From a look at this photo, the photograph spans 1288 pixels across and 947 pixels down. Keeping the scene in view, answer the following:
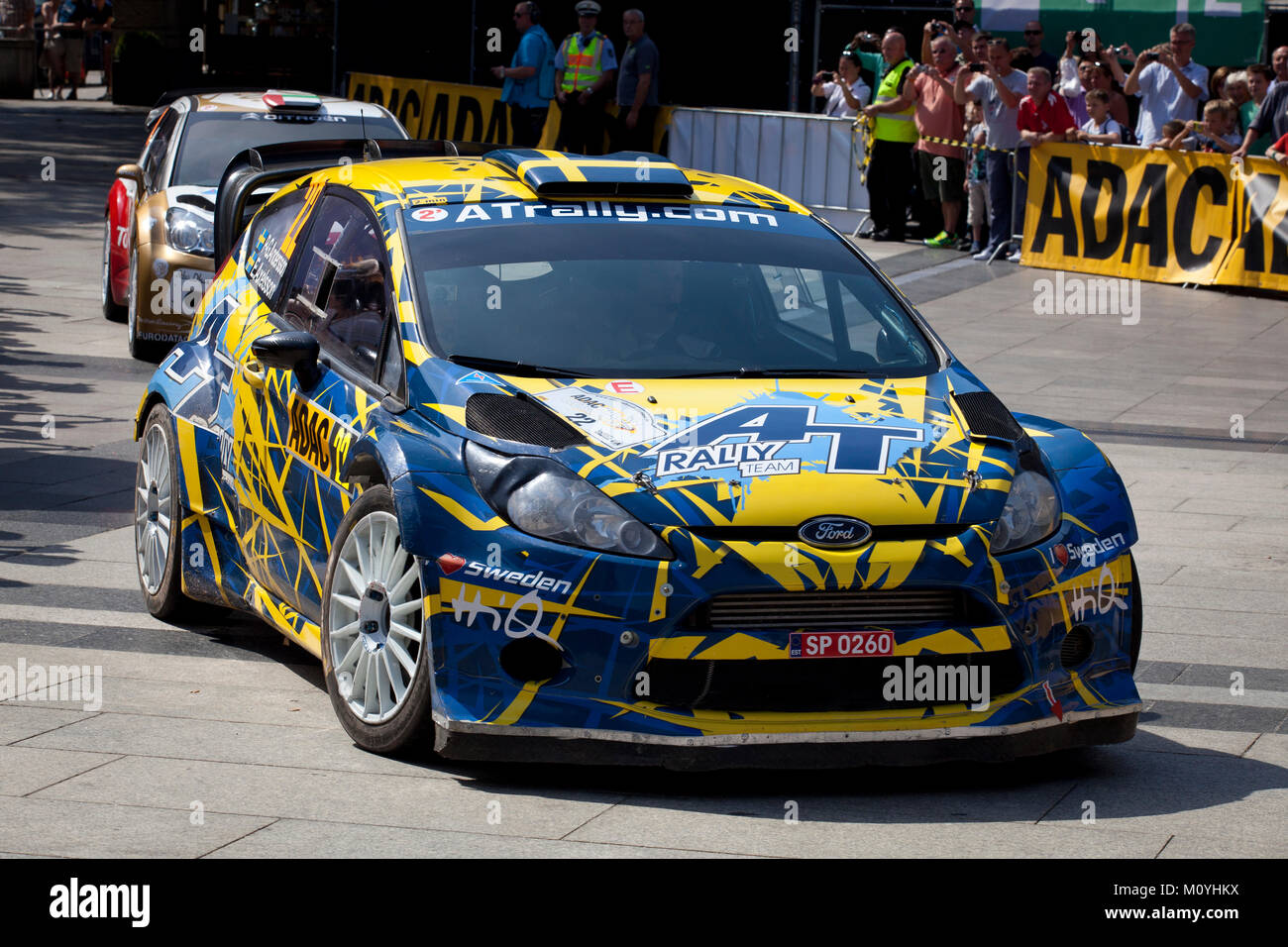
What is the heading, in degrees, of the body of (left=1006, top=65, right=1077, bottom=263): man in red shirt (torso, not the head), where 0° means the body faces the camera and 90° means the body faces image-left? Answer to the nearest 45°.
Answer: approximately 45°

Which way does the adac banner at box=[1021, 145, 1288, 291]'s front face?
toward the camera

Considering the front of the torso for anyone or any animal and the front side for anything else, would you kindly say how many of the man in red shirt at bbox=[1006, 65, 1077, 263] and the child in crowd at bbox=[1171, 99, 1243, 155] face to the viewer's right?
0

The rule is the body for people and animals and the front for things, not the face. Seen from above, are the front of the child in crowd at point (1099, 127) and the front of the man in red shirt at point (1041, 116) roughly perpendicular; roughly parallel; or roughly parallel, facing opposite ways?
roughly parallel

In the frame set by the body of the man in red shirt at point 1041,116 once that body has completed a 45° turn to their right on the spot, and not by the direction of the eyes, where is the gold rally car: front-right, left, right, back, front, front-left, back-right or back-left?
front-left

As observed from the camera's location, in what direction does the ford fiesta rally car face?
facing the viewer and to the right of the viewer

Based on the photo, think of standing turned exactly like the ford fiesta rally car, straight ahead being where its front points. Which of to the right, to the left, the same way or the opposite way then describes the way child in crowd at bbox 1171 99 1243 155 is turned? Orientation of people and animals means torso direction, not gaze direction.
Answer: to the right

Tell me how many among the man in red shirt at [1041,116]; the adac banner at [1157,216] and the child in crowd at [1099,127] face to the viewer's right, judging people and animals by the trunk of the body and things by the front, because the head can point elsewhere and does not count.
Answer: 0

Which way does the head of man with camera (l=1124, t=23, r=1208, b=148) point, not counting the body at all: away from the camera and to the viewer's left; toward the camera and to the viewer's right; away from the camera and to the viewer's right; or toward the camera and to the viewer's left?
toward the camera and to the viewer's left

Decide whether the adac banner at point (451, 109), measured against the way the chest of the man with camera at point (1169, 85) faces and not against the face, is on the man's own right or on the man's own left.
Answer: on the man's own right

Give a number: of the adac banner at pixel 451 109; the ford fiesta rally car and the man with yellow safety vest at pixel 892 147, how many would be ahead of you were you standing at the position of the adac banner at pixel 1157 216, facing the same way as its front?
1

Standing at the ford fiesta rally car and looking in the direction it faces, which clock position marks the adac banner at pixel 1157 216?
The adac banner is roughly at 8 o'clock from the ford fiesta rally car.

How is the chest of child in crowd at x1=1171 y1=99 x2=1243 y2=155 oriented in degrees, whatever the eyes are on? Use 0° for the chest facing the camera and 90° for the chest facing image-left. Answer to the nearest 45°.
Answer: approximately 45°

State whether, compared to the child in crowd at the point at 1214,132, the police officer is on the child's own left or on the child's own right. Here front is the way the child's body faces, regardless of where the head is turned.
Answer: on the child's own right

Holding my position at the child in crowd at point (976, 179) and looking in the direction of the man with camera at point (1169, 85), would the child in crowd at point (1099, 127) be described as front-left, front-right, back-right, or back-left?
front-right
